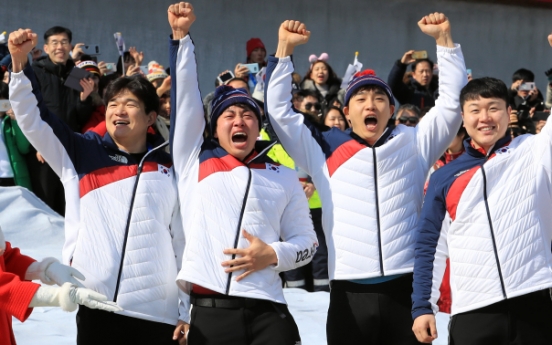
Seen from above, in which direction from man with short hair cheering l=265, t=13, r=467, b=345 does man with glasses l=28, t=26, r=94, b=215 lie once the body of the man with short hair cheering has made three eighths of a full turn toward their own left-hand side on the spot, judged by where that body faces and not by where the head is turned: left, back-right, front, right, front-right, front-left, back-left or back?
left

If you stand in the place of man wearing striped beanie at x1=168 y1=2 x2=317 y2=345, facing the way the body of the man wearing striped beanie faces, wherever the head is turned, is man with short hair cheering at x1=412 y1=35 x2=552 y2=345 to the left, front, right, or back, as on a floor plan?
left

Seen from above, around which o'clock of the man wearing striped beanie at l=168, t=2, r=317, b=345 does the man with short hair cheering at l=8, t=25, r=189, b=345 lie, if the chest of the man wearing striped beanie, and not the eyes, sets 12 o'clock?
The man with short hair cheering is roughly at 3 o'clock from the man wearing striped beanie.

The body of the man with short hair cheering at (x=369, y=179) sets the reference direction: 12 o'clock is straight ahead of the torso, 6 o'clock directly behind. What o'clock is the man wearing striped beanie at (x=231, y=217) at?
The man wearing striped beanie is roughly at 2 o'clock from the man with short hair cheering.

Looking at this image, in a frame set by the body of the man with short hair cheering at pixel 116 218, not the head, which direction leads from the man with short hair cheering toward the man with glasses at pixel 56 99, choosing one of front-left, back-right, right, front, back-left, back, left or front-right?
back

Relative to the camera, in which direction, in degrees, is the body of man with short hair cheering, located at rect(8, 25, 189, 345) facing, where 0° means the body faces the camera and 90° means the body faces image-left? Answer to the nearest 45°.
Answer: approximately 0°
